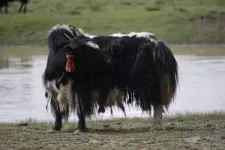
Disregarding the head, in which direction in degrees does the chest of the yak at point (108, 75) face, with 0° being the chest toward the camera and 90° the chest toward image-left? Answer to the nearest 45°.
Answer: approximately 45°
